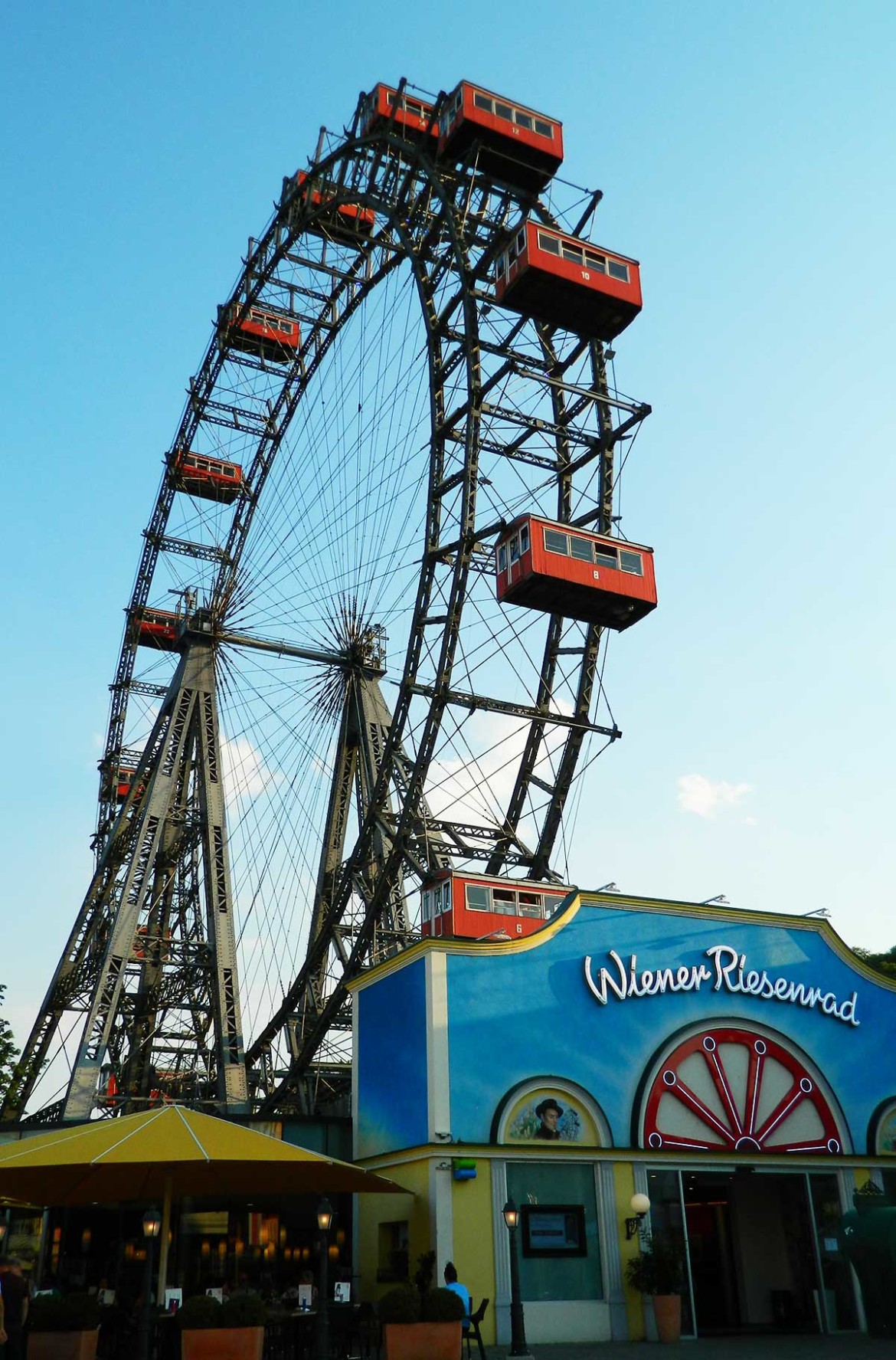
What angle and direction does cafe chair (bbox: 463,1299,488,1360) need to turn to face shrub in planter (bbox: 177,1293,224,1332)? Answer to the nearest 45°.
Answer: approximately 45° to its left

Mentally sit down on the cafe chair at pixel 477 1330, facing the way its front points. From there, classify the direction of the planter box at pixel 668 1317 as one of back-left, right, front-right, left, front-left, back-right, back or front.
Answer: back-right

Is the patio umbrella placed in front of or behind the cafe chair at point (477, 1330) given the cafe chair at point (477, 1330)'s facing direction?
in front

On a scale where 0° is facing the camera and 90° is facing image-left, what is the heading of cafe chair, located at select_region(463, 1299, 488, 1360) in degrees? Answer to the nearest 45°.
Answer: approximately 90°

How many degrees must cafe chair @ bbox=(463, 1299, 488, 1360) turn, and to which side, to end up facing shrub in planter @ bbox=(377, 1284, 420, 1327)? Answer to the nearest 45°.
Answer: approximately 45° to its left

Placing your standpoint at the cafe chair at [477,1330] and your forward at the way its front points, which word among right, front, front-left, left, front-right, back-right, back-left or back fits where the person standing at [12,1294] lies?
front-left

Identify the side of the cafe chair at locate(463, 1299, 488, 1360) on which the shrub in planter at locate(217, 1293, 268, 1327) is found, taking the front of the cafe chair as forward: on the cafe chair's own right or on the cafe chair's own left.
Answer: on the cafe chair's own left

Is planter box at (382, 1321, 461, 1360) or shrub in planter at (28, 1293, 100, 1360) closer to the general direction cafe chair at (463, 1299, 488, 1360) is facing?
the shrub in planter

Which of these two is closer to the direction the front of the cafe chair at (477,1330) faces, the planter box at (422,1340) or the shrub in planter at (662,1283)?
the planter box

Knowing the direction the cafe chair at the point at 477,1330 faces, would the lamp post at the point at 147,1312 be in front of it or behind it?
in front

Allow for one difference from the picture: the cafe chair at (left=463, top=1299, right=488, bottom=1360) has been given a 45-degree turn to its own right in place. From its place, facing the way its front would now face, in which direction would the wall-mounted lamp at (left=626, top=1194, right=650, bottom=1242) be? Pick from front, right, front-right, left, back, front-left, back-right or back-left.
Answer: right

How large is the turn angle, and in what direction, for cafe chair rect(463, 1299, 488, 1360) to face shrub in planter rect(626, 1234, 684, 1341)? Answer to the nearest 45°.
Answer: approximately 135° to its right

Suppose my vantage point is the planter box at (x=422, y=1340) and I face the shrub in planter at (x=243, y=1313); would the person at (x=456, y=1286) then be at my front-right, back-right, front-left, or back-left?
back-right
